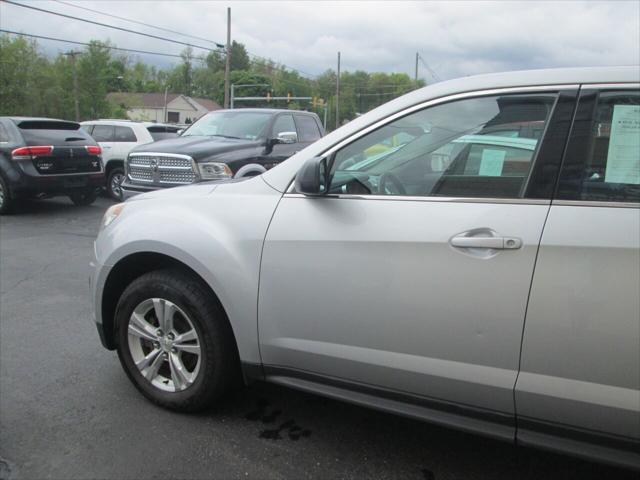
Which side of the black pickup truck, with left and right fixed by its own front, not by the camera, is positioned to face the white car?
right

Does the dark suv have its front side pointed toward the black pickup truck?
no

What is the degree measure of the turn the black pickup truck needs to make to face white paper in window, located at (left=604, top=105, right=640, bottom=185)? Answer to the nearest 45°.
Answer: approximately 45° to its left

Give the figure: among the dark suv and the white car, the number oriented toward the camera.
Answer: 0

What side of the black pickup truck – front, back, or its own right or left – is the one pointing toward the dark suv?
right

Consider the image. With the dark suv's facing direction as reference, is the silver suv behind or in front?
behind

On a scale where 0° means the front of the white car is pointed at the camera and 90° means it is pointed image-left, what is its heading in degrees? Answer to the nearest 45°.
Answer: approximately 135°

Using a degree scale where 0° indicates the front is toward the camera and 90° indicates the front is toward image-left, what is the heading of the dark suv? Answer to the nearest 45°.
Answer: approximately 135°

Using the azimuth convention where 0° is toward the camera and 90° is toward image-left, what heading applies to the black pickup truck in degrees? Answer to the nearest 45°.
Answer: approximately 45°

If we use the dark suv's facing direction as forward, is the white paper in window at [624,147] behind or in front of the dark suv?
behind

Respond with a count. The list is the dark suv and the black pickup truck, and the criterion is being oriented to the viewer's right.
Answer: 0

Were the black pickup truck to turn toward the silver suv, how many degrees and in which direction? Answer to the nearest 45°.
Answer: approximately 45° to its left

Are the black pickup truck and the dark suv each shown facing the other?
no
